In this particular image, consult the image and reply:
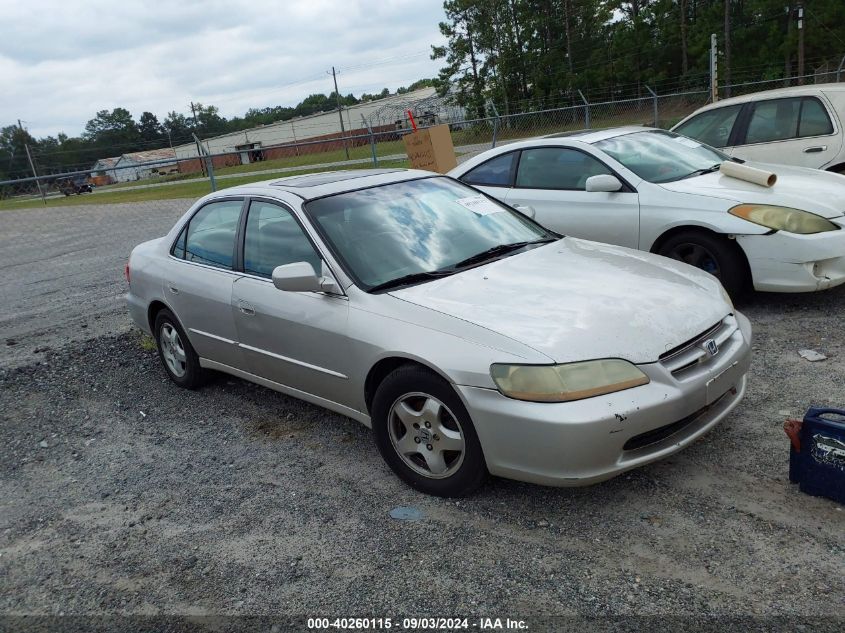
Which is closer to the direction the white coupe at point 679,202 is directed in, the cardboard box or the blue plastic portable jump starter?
the blue plastic portable jump starter

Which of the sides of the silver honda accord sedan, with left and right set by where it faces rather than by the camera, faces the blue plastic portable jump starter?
front

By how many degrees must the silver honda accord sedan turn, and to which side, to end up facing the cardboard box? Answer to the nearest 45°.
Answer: approximately 135° to its left

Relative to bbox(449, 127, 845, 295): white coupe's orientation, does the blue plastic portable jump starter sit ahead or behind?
ahead

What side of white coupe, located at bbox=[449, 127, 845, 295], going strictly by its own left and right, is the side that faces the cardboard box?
back

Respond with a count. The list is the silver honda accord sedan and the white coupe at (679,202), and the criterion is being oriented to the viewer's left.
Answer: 0

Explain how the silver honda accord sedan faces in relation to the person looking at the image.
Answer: facing the viewer and to the right of the viewer

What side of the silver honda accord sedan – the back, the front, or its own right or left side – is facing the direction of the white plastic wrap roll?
left

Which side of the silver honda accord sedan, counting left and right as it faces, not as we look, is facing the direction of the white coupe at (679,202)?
left
